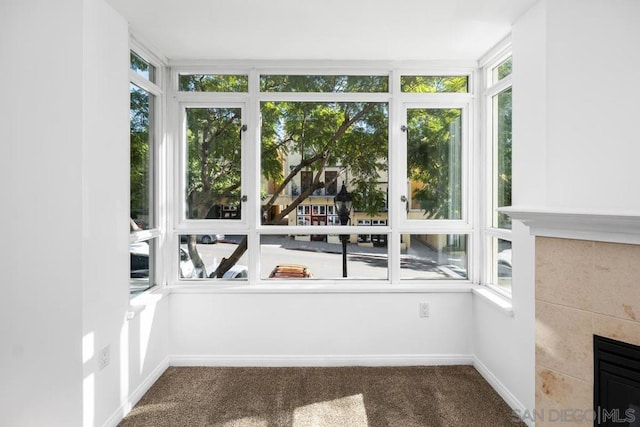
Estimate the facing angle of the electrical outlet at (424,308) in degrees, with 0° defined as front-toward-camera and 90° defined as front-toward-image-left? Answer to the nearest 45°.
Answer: approximately 0°

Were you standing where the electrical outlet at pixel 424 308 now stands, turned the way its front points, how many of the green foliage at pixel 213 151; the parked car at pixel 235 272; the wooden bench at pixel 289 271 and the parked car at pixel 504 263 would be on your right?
3

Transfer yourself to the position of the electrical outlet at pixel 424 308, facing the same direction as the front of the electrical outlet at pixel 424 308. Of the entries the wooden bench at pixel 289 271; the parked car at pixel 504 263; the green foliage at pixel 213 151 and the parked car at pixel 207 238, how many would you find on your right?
3
